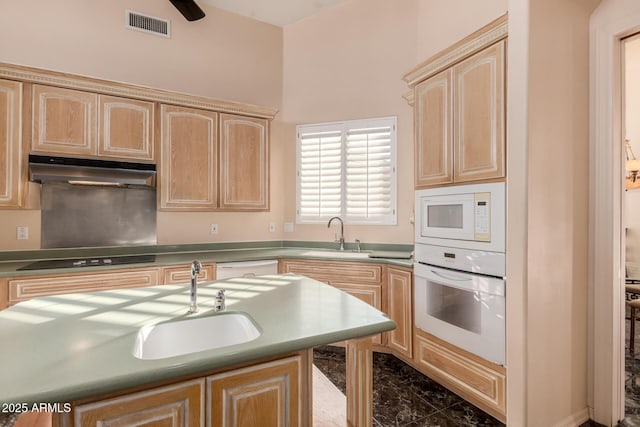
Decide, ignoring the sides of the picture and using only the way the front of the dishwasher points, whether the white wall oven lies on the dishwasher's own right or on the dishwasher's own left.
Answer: on the dishwasher's own left

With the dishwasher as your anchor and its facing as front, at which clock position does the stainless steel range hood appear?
The stainless steel range hood is roughly at 3 o'clock from the dishwasher.

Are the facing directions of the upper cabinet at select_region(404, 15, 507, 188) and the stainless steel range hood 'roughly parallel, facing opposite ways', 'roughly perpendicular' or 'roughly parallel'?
roughly perpendicular

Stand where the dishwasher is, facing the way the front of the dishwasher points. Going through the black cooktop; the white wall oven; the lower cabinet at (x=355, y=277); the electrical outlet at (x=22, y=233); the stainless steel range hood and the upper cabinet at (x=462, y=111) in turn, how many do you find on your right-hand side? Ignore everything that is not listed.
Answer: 3

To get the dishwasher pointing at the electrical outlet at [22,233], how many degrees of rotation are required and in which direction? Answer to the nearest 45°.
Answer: approximately 90° to its right

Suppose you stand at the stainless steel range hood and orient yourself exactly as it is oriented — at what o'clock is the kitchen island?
The kitchen island is roughly at 12 o'clock from the stainless steel range hood.

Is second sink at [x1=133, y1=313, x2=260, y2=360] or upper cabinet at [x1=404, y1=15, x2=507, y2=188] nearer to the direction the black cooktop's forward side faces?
the second sink

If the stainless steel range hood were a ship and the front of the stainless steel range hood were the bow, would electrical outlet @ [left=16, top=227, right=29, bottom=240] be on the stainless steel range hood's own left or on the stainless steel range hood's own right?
on the stainless steel range hood's own right

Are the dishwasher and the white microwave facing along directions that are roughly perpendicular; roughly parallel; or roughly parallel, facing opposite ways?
roughly perpendicular

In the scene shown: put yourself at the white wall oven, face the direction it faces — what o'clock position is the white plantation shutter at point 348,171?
The white plantation shutter is roughly at 3 o'clock from the white wall oven.

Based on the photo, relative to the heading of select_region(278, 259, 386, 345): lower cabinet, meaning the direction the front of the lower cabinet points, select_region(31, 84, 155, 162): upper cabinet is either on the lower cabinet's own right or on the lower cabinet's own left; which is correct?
on the lower cabinet's own right
